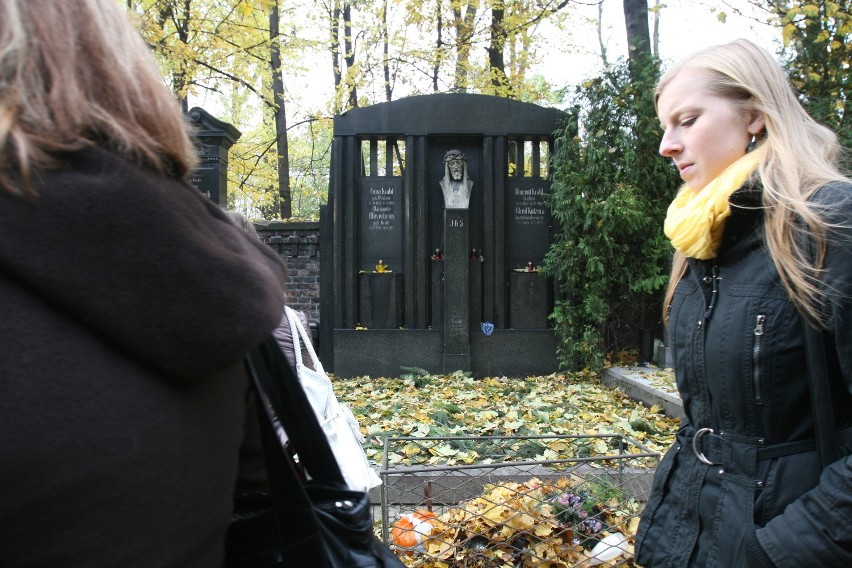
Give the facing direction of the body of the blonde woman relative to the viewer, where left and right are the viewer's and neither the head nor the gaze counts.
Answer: facing the viewer and to the left of the viewer

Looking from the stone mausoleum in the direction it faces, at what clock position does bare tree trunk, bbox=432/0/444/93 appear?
The bare tree trunk is roughly at 6 o'clock from the stone mausoleum.

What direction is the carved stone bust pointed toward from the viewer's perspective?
toward the camera

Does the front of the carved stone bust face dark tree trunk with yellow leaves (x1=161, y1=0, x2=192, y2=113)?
no

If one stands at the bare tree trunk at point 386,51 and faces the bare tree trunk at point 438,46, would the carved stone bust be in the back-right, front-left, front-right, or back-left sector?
front-right

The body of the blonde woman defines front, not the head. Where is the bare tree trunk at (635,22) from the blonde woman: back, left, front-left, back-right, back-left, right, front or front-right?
back-right

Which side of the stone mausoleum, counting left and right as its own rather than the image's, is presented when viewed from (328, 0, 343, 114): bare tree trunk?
back

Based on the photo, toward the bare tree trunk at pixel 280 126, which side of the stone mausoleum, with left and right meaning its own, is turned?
back

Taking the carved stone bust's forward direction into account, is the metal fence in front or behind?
in front

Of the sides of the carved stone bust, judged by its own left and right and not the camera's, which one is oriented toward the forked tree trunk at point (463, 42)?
back

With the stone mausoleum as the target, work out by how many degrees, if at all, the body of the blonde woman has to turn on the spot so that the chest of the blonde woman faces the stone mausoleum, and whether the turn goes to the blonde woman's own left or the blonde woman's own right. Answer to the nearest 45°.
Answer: approximately 90° to the blonde woman's own right

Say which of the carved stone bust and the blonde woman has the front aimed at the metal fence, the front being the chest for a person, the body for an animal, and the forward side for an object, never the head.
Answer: the carved stone bust

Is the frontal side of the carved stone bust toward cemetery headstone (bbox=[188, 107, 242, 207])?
no

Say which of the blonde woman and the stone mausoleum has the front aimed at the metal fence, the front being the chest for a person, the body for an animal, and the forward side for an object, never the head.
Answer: the stone mausoleum

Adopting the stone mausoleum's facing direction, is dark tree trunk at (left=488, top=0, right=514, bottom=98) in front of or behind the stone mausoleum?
behind

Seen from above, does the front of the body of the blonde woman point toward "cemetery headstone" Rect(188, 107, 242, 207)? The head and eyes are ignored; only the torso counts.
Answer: no

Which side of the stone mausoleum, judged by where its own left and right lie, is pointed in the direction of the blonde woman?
front
